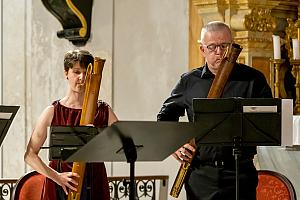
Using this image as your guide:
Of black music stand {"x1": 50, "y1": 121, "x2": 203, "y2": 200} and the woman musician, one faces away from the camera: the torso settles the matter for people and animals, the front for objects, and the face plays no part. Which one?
the black music stand

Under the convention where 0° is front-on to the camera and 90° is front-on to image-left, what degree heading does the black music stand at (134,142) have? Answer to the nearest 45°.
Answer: approximately 180°

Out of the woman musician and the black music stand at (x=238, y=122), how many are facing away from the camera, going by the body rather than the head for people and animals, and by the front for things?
1

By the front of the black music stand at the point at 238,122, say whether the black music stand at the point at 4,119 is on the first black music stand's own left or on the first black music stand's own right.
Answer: on the first black music stand's own left

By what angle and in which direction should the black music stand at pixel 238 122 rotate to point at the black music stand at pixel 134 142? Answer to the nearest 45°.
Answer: approximately 135° to its left

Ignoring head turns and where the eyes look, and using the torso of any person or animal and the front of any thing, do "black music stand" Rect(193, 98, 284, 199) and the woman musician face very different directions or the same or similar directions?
very different directions

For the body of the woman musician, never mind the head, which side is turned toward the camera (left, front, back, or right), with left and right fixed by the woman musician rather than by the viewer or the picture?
front

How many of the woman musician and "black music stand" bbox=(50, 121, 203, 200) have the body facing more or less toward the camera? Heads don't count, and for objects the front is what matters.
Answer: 1

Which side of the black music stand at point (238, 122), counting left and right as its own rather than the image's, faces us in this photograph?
back

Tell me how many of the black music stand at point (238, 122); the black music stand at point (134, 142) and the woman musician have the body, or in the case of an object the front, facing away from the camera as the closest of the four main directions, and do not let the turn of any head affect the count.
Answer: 2

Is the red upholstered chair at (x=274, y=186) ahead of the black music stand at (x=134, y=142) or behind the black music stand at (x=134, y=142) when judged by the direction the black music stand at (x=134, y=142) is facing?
ahead
